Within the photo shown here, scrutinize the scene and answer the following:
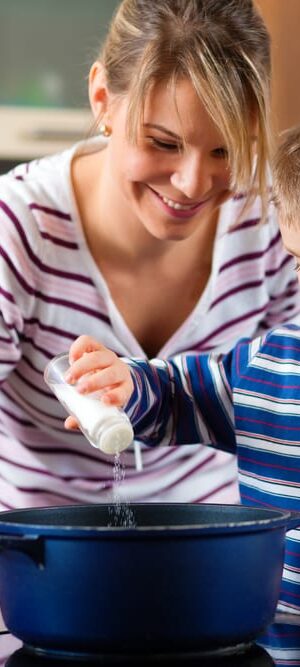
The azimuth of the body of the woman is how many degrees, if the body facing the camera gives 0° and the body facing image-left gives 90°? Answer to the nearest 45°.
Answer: approximately 0°

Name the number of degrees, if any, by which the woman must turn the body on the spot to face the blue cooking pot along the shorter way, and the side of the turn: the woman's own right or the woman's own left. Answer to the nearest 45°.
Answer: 0° — they already face it
